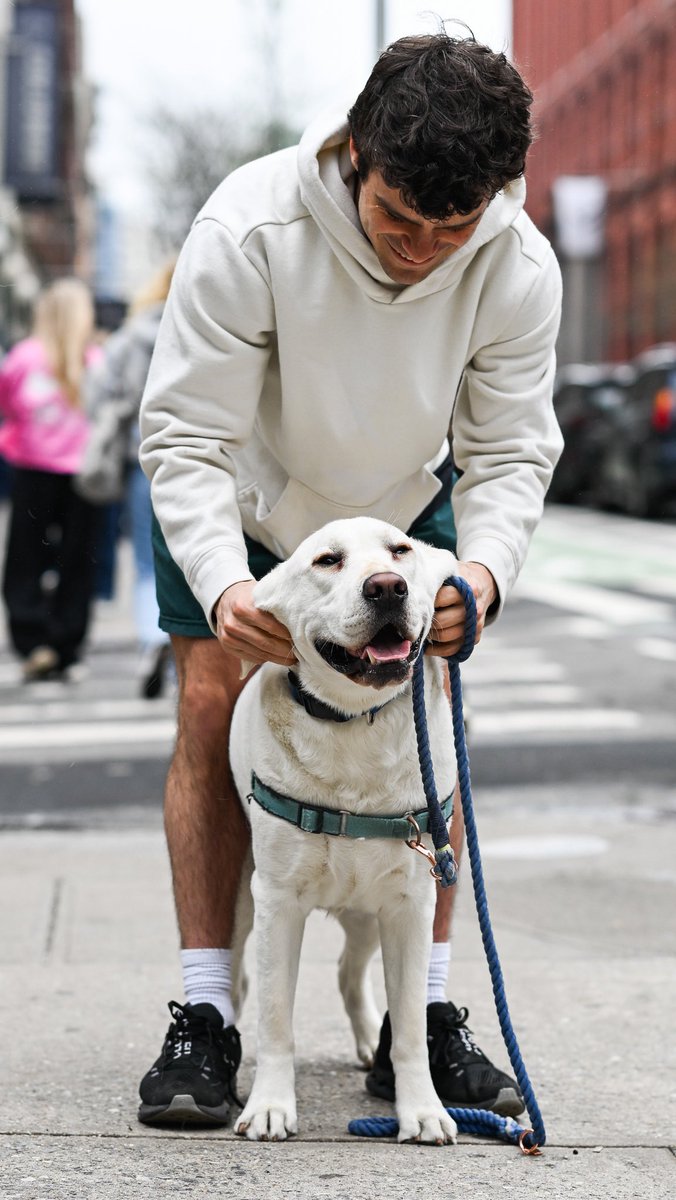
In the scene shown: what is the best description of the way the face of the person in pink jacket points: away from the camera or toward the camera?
away from the camera

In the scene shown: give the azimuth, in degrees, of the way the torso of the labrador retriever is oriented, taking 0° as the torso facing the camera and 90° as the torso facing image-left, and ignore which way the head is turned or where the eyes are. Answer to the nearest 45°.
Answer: approximately 0°

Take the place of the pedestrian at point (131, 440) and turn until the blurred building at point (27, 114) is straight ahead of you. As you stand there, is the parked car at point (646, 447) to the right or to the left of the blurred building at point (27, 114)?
right

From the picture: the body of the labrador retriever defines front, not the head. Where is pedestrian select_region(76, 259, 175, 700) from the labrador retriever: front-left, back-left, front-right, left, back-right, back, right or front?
back

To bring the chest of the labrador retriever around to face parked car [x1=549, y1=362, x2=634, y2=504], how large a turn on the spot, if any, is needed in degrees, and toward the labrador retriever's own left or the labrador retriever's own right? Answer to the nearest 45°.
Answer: approximately 180°
